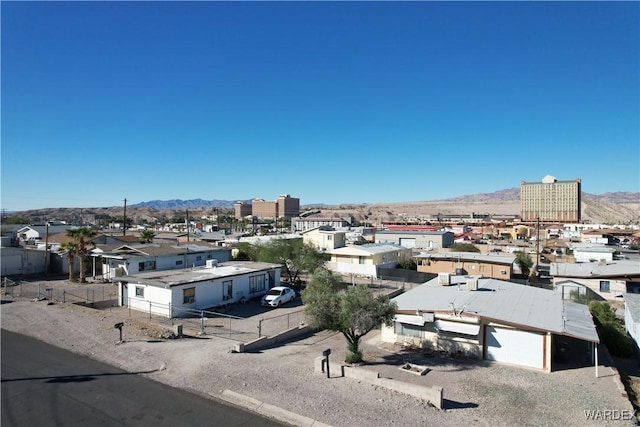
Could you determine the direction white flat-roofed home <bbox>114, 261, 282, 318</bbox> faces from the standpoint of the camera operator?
facing the viewer and to the right of the viewer

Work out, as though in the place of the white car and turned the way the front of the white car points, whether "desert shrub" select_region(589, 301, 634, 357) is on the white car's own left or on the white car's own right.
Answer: on the white car's own left

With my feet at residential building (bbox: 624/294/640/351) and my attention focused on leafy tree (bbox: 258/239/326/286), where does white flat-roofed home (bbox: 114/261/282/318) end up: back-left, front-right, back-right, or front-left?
front-left

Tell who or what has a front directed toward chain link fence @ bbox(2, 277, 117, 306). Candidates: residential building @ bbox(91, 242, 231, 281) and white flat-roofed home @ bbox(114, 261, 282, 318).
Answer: the residential building

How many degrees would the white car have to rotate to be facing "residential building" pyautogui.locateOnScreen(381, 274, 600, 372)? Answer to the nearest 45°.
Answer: approximately 90° to its left

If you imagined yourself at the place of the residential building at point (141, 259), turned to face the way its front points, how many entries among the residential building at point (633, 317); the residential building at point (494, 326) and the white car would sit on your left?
3

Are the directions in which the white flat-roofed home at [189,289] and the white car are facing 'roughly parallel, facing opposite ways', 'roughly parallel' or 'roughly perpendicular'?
roughly perpendicular

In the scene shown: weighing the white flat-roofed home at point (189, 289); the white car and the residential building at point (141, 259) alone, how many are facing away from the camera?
0

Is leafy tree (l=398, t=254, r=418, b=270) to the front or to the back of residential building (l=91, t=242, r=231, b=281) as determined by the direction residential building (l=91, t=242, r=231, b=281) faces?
to the back

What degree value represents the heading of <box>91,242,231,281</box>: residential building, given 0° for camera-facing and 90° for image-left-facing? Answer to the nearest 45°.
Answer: approximately 45°
